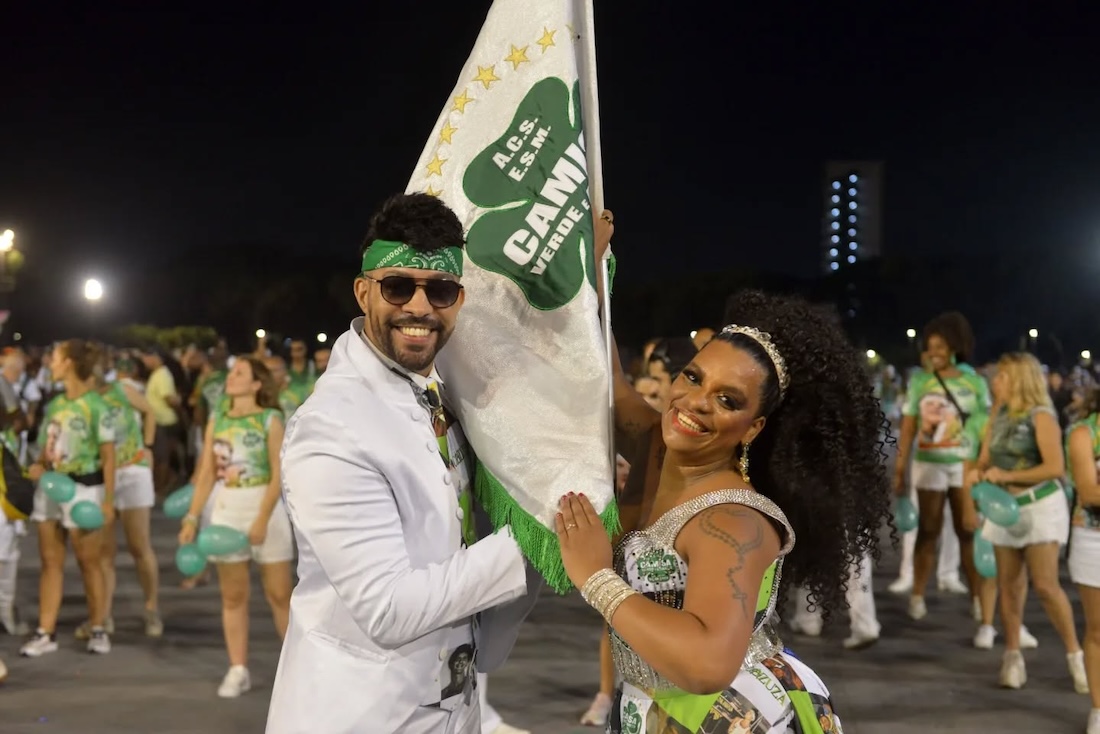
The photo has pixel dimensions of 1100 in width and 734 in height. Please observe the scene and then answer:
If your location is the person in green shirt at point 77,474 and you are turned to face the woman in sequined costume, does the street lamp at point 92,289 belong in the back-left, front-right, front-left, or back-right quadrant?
back-left

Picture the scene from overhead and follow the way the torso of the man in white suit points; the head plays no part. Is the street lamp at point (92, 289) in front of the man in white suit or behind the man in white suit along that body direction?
behind

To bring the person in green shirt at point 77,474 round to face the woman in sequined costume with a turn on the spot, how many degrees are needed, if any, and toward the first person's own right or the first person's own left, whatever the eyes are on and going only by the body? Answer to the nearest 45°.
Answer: approximately 45° to the first person's own left

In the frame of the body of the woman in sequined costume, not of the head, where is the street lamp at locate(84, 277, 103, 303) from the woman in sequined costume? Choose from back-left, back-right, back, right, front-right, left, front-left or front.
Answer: right

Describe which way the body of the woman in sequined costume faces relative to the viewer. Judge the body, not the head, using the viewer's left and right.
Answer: facing the viewer and to the left of the viewer

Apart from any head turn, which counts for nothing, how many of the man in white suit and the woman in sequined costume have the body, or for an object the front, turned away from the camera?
0

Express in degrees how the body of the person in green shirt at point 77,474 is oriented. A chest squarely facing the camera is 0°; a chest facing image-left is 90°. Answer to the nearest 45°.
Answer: approximately 45°

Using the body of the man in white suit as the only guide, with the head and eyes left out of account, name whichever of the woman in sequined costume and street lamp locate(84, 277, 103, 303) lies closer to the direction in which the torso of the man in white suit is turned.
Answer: the woman in sequined costume

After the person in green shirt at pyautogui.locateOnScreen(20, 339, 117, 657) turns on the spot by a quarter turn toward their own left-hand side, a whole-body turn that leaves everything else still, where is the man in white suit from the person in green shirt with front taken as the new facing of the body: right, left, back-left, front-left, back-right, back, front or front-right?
front-right

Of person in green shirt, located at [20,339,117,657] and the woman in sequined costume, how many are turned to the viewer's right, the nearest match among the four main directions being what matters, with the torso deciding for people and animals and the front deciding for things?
0

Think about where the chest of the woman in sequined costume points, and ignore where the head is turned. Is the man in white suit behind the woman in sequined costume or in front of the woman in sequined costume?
in front

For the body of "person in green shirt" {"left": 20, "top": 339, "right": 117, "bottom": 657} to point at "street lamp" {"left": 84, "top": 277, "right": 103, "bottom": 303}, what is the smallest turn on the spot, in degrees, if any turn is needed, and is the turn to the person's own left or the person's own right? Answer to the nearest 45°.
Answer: approximately 135° to the person's own right

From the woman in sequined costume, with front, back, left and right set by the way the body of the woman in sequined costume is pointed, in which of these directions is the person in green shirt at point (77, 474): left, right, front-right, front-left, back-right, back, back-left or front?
right

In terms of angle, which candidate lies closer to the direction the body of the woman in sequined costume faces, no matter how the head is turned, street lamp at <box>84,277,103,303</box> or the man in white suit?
the man in white suit
